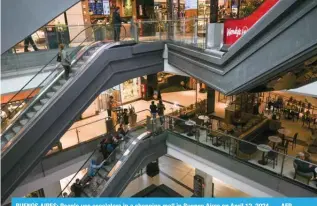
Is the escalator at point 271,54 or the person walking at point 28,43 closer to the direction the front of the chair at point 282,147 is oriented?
the person walking

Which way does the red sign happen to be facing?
toward the camera
